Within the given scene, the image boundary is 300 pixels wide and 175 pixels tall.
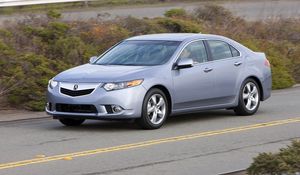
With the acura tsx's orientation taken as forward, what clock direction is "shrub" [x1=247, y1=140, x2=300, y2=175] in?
The shrub is roughly at 10 o'clock from the acura tsx.

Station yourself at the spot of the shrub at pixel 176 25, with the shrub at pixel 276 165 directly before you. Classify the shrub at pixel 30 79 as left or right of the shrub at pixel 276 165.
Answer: right

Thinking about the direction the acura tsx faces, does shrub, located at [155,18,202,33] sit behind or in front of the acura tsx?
behind

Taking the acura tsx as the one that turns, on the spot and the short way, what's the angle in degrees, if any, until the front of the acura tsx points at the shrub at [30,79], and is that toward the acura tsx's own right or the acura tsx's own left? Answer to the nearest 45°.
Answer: approximately 90° to the acura tsx's own right

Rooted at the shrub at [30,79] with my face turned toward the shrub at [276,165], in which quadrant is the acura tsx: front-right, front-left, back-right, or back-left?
front-left
